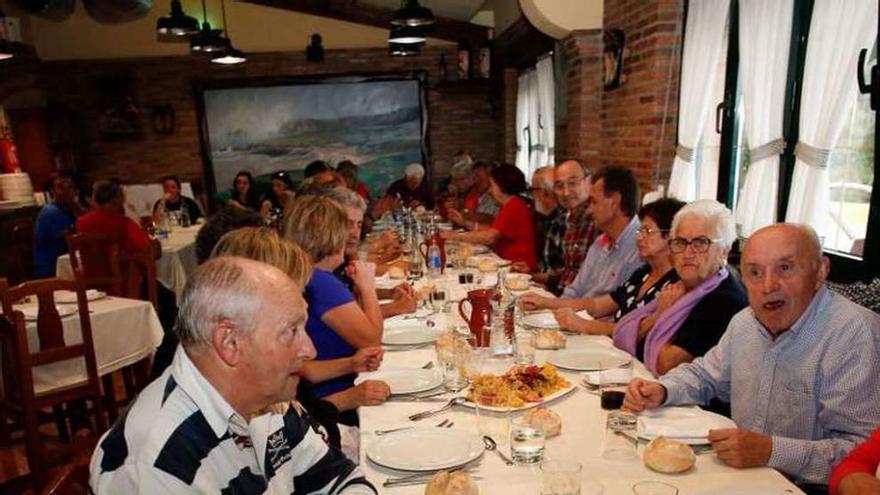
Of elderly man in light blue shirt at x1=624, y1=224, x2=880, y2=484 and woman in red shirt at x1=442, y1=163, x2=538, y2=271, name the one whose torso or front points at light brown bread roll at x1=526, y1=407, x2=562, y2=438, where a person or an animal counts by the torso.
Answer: the elderly man in light blue shirt

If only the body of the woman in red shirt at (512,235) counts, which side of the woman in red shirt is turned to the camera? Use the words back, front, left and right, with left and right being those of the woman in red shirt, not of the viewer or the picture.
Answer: left

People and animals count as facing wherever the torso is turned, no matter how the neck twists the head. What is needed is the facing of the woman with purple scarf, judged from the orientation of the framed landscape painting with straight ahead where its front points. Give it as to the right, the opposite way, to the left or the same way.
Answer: to the right

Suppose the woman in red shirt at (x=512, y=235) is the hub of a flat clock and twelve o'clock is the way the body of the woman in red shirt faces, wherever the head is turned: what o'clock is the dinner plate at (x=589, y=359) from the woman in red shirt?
The dinner plate is roughly at 9 o'clock from the woman in red shirt.

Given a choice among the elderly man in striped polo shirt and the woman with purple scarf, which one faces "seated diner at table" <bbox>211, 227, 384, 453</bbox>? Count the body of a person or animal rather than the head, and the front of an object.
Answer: the woman with purple scarf

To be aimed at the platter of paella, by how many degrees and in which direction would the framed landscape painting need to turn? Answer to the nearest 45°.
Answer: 0° — it already faces it

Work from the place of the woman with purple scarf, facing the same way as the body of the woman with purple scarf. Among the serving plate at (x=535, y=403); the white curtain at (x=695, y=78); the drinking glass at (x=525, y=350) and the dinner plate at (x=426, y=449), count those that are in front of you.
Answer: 3

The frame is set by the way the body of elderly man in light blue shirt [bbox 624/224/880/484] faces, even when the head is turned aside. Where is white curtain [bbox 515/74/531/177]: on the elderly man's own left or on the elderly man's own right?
on the elderly man's own right

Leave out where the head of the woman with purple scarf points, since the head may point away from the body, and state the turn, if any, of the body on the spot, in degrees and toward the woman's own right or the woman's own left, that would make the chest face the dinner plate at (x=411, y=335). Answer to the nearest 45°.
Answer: approximately 45° to the woman's own right

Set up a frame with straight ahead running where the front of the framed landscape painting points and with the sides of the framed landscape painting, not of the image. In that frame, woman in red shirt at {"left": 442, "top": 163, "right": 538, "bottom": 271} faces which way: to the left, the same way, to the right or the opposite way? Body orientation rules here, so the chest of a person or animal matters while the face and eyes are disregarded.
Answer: to the right

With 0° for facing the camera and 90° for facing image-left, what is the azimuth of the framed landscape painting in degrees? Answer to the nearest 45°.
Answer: approximately 0°

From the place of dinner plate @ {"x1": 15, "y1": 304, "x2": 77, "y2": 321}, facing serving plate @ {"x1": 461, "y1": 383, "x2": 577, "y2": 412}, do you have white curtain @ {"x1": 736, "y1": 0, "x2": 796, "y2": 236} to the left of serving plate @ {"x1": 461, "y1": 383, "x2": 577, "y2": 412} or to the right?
left

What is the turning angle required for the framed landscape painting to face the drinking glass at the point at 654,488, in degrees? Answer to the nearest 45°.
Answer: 0° — it already faces it

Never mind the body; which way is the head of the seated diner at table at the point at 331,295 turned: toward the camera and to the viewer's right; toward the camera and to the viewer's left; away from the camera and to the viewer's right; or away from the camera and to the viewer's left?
away from the camera and to the viewer's right

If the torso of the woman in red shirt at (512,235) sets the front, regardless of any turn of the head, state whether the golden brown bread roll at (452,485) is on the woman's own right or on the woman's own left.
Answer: on the woman's own left
